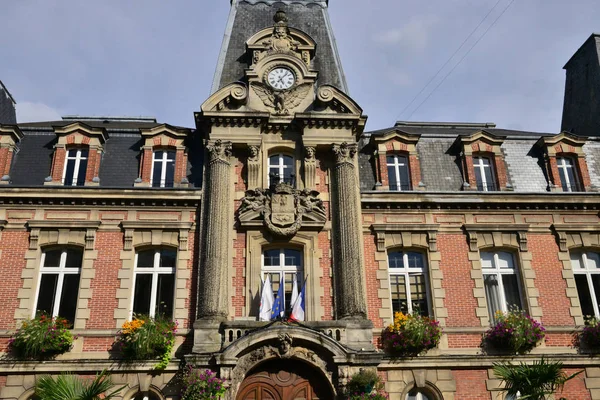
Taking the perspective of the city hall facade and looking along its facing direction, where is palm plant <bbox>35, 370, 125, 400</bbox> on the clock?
The palm plant is roughly at 2 o'clock from the city hall facade.

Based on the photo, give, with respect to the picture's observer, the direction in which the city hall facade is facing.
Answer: facing the viewer
